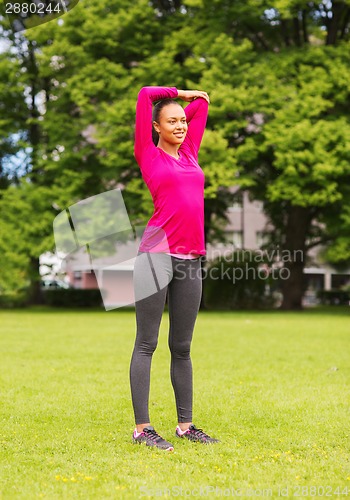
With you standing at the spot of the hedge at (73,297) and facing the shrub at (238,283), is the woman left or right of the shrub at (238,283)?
right

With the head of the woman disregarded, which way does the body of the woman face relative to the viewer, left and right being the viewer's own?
facing the viewer and to the right of the viewer

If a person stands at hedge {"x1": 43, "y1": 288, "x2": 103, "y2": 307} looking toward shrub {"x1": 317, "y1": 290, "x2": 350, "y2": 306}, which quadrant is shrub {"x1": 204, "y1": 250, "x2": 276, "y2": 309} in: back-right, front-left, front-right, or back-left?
front-right

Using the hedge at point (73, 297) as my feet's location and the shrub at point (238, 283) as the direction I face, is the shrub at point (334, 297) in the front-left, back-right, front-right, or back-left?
front-left

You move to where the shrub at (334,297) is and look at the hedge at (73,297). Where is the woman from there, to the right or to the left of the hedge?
left

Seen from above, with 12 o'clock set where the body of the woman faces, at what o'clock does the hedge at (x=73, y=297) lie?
The hedge is roughly at 7 o'clock from the woman.

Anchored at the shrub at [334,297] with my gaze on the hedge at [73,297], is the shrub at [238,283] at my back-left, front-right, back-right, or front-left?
front-left

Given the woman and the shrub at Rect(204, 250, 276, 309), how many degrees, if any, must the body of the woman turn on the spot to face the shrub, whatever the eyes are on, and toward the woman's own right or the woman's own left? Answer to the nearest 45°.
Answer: approximately 135° to the woman's own left

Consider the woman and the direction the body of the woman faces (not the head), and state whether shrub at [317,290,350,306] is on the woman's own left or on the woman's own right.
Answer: on the woman's own left
